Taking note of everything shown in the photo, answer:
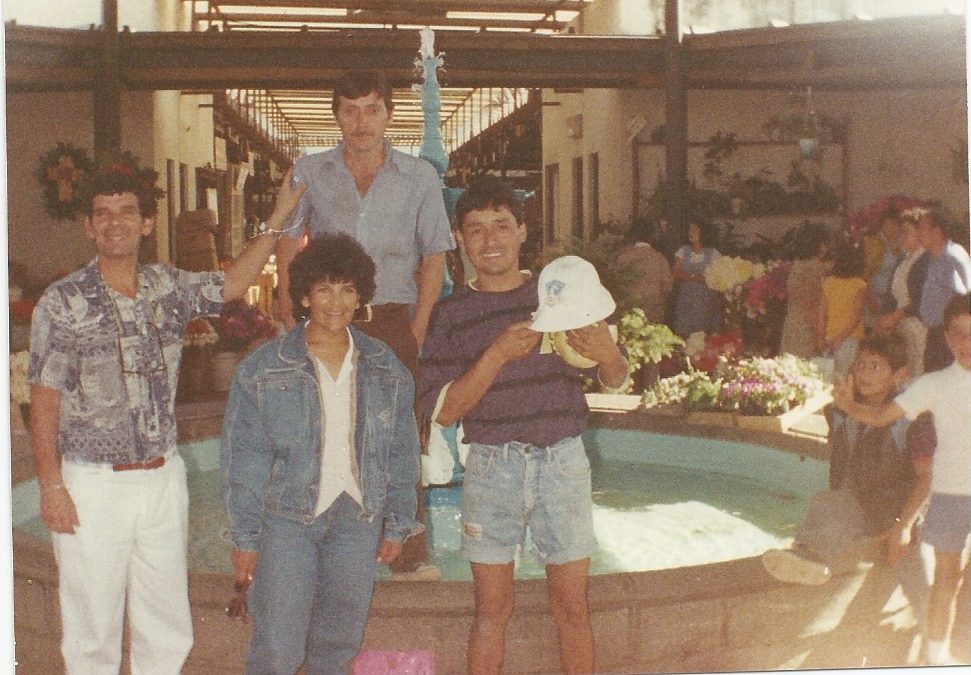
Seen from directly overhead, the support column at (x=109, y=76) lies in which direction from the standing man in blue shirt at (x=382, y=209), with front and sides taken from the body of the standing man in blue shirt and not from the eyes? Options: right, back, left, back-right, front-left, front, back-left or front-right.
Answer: back-right

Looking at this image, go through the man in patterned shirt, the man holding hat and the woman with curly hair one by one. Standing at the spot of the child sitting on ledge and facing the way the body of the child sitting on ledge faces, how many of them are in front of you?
3

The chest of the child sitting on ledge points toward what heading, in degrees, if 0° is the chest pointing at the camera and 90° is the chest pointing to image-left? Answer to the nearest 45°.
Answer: approximately 45°

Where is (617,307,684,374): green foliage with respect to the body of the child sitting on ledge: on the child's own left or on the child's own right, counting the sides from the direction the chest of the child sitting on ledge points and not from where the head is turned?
on the child's own right

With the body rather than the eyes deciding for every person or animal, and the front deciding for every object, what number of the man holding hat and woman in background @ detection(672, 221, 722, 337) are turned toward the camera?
2

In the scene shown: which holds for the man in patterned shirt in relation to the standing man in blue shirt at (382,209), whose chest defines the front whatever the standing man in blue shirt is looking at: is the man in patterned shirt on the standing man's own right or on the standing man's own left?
on the standing man's own right

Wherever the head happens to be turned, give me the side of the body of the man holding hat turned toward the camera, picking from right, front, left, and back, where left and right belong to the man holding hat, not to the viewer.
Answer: front

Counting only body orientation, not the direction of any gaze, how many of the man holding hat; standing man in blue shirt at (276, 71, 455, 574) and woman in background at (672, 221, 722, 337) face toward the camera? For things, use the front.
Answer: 3

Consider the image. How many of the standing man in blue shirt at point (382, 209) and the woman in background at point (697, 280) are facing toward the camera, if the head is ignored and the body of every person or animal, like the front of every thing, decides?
2

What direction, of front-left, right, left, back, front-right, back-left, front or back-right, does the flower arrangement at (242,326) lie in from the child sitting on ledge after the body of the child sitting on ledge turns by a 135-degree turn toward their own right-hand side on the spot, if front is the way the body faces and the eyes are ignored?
left

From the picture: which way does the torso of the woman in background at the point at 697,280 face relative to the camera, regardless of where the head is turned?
toward the camera
